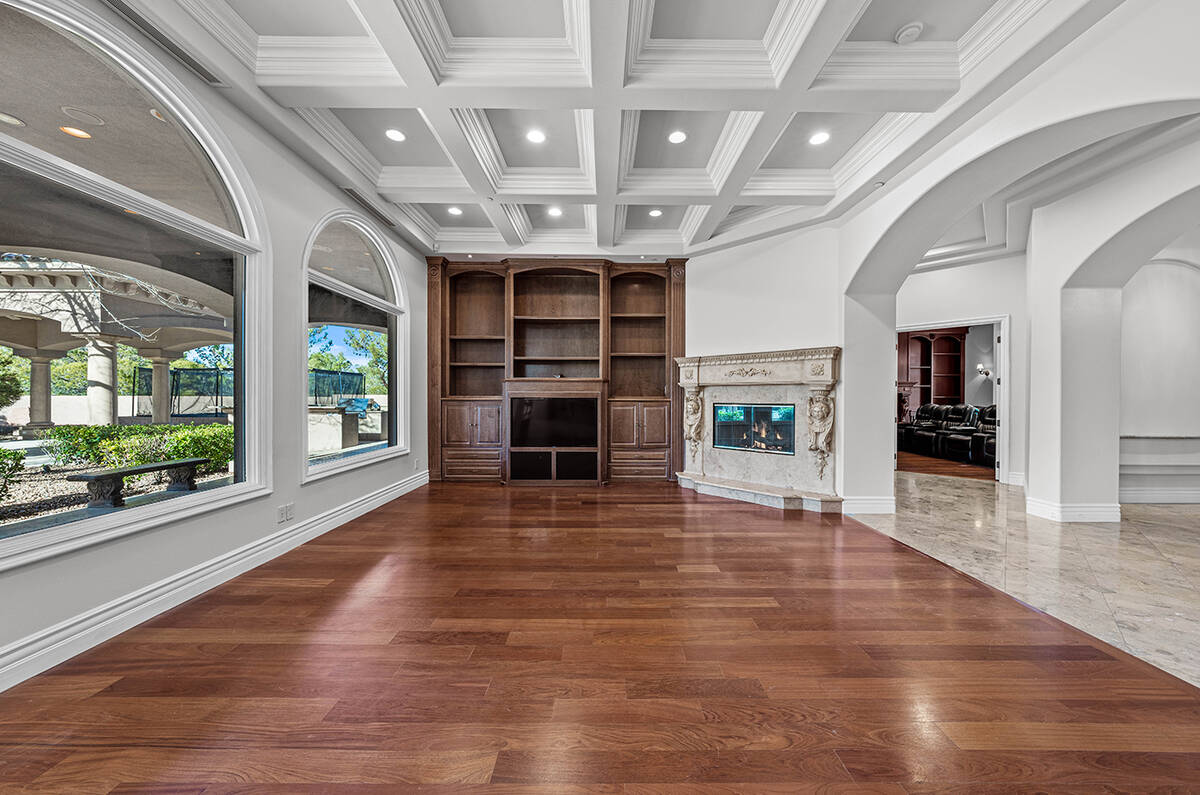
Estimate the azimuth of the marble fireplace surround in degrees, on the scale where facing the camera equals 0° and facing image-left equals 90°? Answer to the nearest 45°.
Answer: approximately 45°

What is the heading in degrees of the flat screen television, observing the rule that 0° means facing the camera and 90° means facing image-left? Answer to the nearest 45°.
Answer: approximately 0°

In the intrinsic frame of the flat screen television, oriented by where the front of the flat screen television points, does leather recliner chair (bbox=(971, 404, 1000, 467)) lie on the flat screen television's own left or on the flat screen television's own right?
on the flat screen television's own left

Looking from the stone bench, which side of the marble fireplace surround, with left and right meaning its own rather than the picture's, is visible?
front

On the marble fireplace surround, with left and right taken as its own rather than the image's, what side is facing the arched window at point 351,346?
front

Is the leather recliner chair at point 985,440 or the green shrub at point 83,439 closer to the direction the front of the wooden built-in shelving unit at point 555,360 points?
the green shrub

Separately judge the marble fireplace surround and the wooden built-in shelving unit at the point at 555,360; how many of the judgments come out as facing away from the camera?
0

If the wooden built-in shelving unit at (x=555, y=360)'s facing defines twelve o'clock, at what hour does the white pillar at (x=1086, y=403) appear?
The white pillar is roughly at 10 o'clock from the wooden built-in shelving unit.

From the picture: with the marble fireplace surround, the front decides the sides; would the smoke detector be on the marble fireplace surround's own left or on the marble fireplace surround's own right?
on the marble fireplace surround's own left

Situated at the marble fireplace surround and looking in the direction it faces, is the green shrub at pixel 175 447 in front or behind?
in front

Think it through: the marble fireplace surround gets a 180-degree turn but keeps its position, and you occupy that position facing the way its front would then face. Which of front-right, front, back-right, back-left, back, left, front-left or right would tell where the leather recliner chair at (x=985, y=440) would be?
front

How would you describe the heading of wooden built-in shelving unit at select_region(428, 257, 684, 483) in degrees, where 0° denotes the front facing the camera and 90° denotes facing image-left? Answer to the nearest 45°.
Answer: approximately 0°
